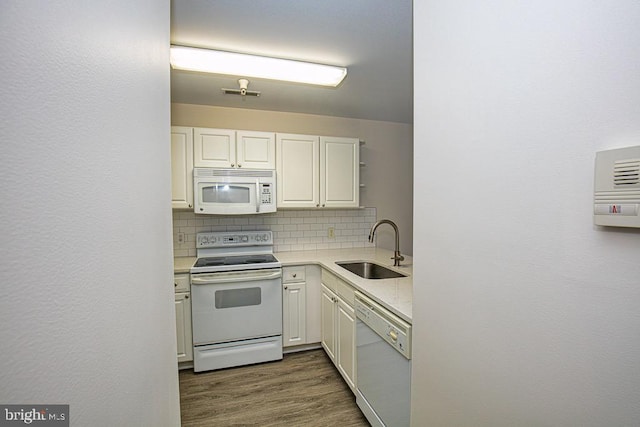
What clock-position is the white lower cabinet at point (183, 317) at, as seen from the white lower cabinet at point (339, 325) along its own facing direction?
the white lower cabinet at point (183, 317) is roughly at 12 o'clock from the white lower cabinet at point (339, 325).

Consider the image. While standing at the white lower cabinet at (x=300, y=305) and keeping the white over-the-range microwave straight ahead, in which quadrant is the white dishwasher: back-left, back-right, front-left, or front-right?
back-left

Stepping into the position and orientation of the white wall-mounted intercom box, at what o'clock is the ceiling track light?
The ceiling track light is roughly at 2 o'clock from the white wall-mounted intercom box.

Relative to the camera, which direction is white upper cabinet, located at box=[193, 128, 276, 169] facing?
toward the camera

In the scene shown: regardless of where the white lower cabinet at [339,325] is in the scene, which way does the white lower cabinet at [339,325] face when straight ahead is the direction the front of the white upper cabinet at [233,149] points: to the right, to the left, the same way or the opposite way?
to the right

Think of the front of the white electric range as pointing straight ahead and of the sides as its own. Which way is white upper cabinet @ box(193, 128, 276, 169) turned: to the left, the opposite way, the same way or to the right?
the same way

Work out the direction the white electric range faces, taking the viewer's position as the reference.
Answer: facing the viewer

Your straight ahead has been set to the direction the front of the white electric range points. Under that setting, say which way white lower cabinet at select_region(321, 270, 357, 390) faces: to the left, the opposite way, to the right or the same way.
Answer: to the right

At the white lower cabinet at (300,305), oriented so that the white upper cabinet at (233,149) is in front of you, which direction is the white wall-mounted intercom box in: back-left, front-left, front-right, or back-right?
back-left

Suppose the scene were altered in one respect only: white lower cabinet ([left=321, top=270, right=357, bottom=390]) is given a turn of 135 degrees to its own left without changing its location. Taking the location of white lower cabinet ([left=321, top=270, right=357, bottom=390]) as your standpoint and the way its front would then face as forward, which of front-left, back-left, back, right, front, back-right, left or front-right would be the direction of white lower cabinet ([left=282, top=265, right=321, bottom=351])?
back

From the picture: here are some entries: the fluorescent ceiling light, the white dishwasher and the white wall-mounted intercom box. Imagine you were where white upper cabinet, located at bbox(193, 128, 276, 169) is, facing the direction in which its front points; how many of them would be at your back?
0

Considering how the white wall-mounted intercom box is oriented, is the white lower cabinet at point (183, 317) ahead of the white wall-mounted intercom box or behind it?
ahead

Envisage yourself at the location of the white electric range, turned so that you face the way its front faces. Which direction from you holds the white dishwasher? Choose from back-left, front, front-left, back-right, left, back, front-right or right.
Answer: front-left

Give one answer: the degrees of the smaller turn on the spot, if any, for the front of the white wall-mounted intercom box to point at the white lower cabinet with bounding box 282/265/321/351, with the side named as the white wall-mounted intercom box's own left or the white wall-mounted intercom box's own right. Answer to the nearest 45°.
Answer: approximately 90° to the white wall-mounted intercom box's own right

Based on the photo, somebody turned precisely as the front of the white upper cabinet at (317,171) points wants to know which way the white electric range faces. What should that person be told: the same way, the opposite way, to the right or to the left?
the same way

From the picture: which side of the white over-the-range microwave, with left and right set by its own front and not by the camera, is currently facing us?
front

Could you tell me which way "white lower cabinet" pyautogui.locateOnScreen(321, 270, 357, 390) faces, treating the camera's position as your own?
facing to the left of the viewer

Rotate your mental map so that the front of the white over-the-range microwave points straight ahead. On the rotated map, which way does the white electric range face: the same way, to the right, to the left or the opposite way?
the same way

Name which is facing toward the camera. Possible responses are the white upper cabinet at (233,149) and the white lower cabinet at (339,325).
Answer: the white upper cabinet
